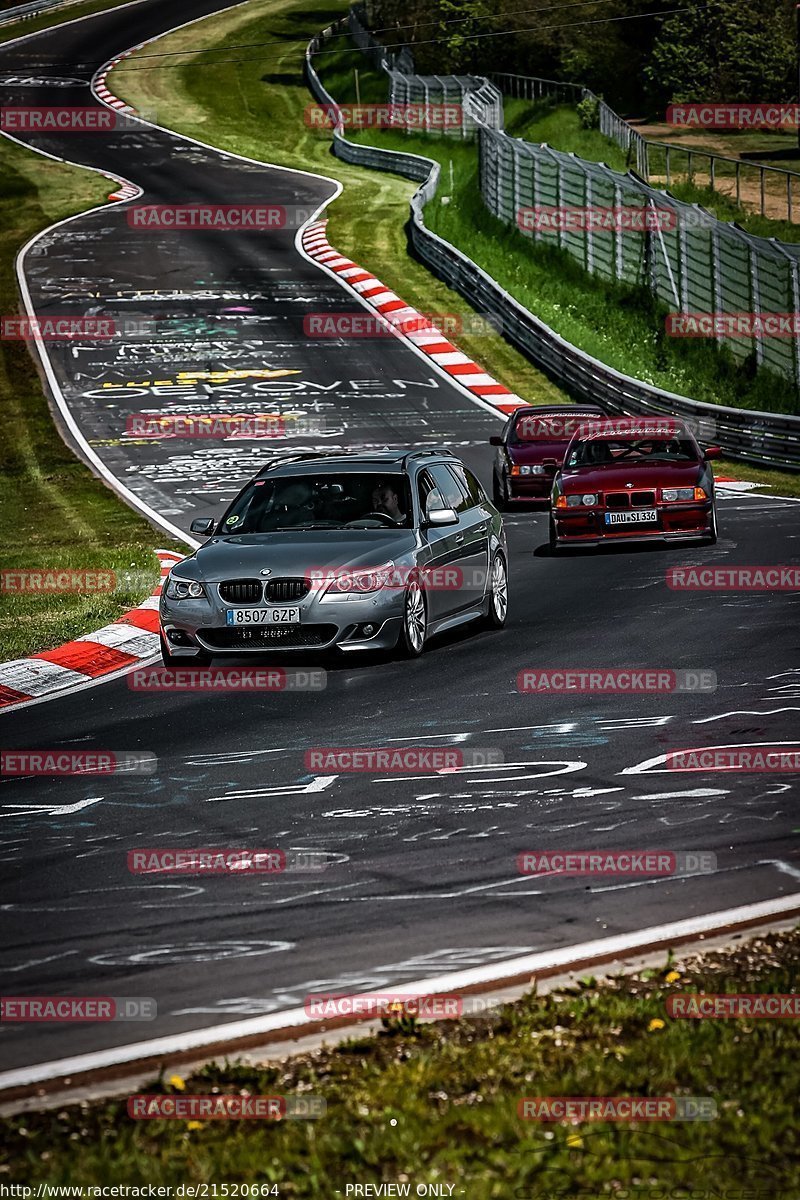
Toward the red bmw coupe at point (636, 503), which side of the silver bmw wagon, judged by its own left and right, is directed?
back

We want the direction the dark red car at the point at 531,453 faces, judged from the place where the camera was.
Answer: facing the viewer

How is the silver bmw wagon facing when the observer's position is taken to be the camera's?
facing the viewer and to the left of the viewer

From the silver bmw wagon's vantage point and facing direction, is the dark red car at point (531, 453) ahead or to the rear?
to the rear

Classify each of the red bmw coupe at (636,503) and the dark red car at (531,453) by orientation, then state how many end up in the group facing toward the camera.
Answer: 2

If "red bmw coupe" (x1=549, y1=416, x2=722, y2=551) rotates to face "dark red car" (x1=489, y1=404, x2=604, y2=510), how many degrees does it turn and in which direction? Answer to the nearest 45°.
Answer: approximately 180°

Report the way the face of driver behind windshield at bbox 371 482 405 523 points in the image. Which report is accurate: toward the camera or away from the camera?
toward the camera

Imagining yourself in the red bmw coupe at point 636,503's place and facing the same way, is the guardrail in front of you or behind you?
behind

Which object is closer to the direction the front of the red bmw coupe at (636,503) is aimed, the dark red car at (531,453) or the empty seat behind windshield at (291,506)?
the empty seat behind windshield

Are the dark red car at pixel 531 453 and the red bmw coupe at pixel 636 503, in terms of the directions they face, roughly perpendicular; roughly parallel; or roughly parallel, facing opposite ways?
roughly parallel

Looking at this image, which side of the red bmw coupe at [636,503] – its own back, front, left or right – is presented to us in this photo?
front

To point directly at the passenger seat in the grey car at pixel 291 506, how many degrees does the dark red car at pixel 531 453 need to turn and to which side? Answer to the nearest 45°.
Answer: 0° — it already faces them
